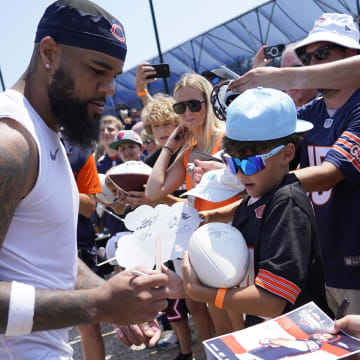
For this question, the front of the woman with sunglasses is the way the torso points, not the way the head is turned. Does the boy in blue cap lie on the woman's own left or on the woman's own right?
on the woman's own left

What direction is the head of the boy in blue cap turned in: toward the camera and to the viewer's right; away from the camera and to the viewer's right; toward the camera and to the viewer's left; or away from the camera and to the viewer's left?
toward the camera and to the viewer's left

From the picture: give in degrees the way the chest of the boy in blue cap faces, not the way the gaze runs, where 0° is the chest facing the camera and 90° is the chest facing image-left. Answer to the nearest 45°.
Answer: approximately 45°

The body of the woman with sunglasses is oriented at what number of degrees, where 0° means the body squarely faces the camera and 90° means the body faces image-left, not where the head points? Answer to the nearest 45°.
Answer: approximately 45°

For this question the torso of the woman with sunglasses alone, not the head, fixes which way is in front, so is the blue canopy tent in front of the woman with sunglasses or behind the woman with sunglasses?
behind

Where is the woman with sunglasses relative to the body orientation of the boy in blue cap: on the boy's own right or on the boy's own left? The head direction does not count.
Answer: on the boy's own right

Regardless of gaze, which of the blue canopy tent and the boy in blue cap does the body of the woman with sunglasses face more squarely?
the boy in blue cap

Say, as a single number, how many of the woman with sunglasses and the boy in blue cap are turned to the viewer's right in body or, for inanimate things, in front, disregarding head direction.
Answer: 0

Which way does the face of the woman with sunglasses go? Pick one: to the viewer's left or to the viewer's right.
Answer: to the viewer's left
